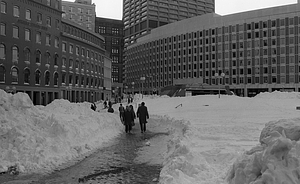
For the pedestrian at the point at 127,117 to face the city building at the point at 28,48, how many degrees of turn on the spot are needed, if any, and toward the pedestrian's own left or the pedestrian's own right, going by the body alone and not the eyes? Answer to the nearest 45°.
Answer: approximately 45° to the pedestrian's own left

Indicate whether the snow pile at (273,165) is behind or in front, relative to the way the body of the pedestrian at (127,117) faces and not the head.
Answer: behind

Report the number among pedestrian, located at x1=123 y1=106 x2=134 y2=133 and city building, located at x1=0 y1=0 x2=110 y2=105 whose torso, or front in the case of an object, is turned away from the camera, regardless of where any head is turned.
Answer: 1

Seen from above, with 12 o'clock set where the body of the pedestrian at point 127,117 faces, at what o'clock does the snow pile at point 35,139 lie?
The snow pile is roughly at 7 o'clock from the pedestrian.

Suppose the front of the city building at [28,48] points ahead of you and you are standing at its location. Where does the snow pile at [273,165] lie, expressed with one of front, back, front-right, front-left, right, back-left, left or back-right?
front-right

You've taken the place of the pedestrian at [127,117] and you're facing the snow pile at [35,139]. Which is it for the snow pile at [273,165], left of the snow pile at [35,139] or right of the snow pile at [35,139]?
left

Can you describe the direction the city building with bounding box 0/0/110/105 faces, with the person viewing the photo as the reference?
facing the viewer and to the right of the viewer

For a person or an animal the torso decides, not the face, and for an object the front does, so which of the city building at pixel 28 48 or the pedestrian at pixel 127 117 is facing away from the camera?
the pedestrian

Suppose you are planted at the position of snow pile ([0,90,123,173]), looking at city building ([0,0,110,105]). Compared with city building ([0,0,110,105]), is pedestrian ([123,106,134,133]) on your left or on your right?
right

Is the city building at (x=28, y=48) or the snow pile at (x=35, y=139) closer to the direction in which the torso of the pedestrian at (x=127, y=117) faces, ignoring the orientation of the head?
the city building

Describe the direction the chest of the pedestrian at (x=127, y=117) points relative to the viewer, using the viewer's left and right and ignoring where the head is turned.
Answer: facing away from the viewer

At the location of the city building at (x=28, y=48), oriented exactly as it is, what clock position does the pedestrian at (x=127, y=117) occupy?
The pedestrian is roughly at 1 o'clock from the city building.

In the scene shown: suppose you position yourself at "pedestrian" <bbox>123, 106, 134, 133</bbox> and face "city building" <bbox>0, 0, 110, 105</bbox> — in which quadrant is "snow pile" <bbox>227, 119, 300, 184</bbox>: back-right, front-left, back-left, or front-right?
back-left

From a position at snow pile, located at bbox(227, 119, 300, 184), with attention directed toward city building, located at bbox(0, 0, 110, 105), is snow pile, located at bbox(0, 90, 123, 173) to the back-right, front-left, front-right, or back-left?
front-left

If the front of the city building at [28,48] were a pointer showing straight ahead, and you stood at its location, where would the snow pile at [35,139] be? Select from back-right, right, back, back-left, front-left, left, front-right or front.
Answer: front-right
